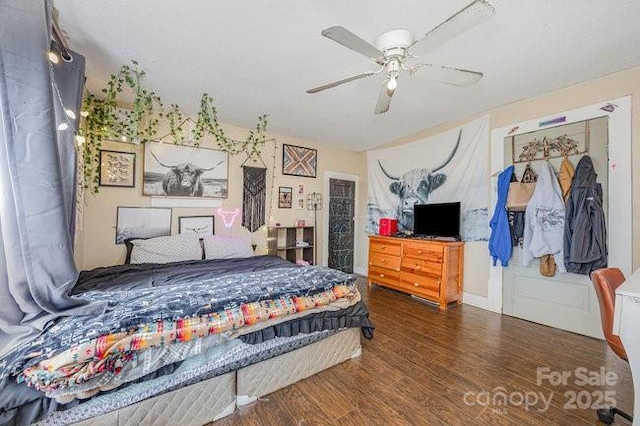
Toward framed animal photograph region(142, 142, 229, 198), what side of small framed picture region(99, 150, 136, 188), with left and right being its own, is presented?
left

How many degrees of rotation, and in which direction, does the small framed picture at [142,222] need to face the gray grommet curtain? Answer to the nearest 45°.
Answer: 0° — it already faces it

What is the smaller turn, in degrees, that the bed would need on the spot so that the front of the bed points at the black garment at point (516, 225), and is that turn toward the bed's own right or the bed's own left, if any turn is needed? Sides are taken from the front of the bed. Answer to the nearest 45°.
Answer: approximately 45° to the bed's own left

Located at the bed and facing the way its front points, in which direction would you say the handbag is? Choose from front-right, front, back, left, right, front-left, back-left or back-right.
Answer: front-left

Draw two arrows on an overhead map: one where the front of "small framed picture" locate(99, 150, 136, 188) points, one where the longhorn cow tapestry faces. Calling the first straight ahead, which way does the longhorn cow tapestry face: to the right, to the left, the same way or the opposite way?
to the right

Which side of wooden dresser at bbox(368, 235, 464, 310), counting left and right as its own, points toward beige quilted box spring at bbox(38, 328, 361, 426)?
front

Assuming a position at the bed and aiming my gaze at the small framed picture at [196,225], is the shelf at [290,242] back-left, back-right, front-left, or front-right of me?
front-right

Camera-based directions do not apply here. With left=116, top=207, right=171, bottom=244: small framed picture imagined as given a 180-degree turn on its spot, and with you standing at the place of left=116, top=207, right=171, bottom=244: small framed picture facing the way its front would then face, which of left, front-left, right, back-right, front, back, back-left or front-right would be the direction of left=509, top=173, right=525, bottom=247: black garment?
back-right

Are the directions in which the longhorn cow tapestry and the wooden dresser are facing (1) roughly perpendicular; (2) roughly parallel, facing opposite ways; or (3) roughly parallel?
roughly parallel

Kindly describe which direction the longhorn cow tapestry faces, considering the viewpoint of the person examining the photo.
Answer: facing the viewer and to the left of the viewer

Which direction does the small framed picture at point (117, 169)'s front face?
toward the camera

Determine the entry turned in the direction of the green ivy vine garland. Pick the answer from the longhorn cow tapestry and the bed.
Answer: the longhorn cow tapestry

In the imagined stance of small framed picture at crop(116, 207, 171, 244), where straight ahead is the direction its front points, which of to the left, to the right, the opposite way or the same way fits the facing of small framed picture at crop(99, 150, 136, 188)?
the same way

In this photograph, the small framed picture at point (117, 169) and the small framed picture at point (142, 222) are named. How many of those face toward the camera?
2

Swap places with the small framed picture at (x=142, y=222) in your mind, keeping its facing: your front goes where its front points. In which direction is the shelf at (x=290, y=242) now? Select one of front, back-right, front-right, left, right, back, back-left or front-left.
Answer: left

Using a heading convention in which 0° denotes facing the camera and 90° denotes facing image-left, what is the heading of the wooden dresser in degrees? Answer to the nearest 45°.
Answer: approximately 45°

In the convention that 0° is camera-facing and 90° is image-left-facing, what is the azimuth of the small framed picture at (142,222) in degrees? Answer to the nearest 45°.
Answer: approximately 0°
